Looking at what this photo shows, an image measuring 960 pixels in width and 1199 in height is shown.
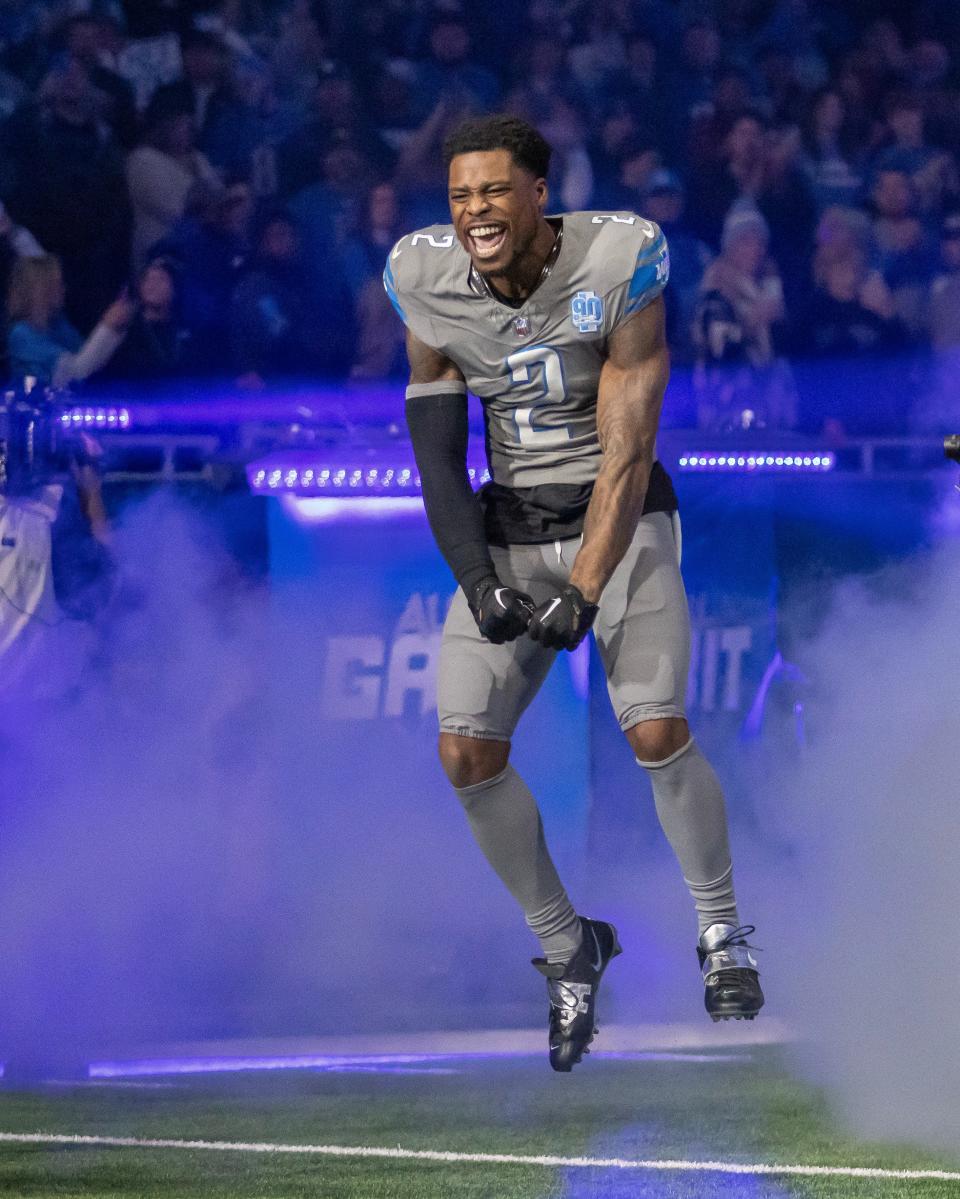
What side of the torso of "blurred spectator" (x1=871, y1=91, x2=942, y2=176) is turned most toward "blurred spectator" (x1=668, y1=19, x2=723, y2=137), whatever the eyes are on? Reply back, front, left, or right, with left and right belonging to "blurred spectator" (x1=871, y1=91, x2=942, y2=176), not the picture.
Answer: right

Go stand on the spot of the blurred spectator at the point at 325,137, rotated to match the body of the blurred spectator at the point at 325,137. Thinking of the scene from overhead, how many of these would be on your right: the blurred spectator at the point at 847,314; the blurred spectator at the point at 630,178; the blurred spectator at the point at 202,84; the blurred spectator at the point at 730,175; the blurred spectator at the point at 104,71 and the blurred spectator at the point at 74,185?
3

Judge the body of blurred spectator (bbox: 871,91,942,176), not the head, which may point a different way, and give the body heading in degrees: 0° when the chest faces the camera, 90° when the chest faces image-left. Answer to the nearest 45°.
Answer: approximately 0°

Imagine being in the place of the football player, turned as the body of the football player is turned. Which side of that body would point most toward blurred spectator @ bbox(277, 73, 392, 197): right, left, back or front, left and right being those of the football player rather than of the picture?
back
